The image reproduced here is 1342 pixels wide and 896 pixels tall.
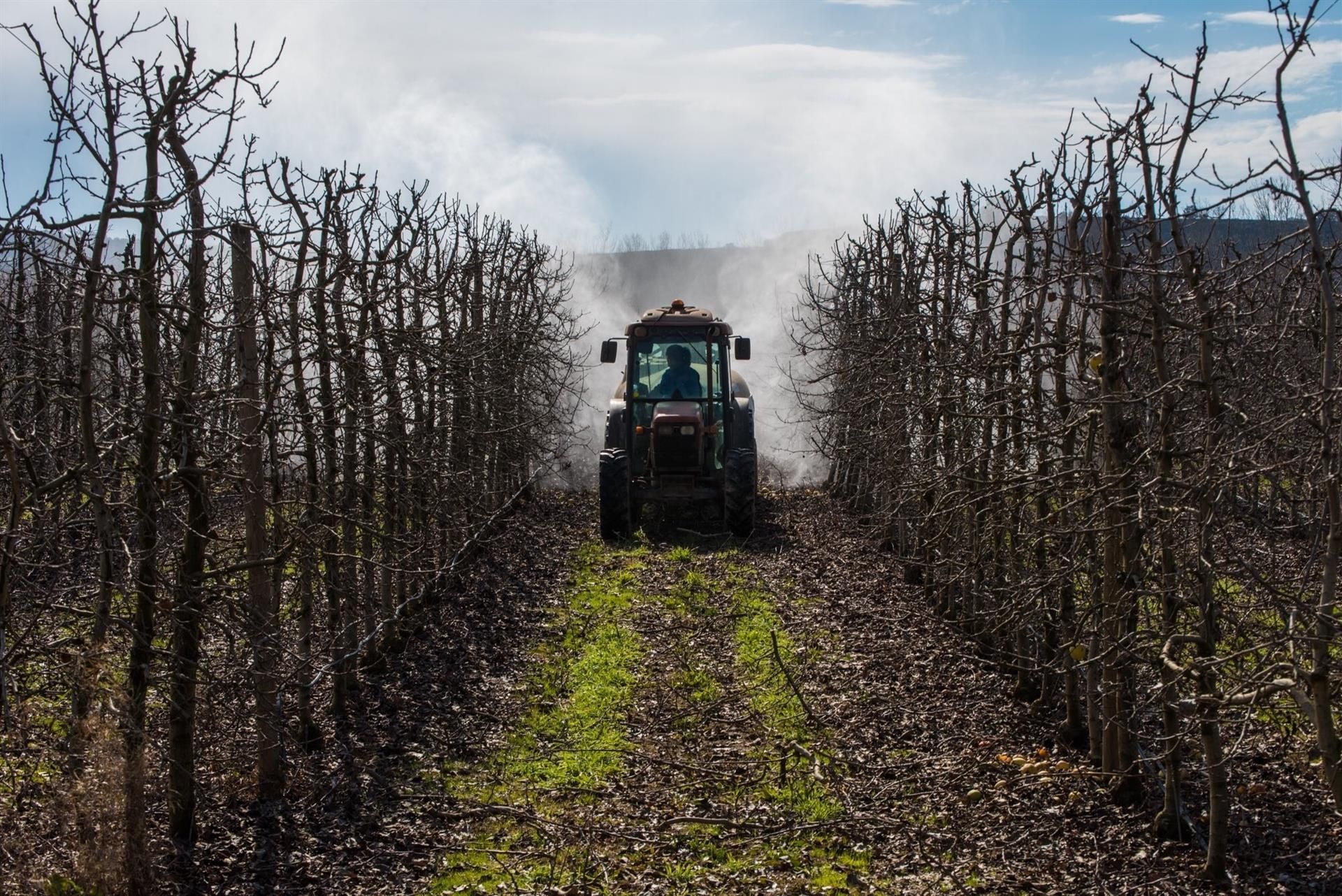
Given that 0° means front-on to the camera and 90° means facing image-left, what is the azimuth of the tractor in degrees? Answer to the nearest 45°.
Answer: approximately 0°
